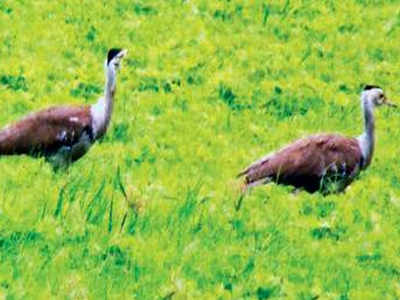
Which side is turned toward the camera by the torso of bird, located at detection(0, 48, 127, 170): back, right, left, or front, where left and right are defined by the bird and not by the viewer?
right

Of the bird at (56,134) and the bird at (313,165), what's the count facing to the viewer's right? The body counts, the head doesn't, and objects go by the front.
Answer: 2

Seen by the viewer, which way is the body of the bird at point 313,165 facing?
to the viewer's right

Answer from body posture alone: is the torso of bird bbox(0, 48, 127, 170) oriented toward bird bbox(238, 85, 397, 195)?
yes

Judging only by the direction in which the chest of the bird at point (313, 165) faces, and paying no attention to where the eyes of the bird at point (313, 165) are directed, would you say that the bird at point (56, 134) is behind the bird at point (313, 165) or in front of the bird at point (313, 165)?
behind
